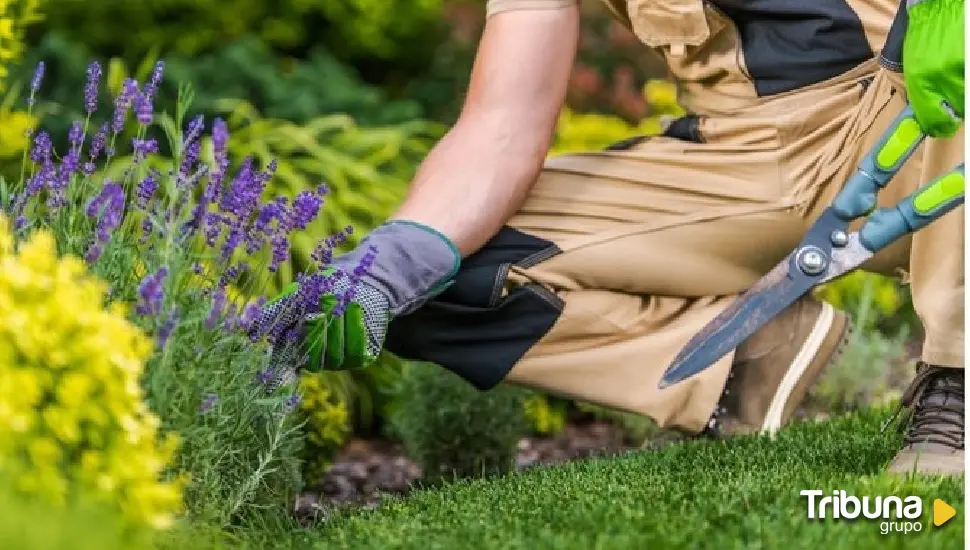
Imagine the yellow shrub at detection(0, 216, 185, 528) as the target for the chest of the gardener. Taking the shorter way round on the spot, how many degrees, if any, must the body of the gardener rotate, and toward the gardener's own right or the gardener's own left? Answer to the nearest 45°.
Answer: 0° — they already face it

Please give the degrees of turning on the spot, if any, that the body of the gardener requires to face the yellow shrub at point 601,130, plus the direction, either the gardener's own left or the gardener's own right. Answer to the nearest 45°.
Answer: approximately 135° to the gardener's own right

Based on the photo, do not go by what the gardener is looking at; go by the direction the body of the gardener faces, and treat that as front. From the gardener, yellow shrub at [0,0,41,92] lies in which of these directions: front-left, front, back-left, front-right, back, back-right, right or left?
front-right

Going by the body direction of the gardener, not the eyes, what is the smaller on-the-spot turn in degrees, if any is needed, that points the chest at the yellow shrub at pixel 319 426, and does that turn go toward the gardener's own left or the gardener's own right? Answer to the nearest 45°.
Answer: approximately 45° to the gardener's own right

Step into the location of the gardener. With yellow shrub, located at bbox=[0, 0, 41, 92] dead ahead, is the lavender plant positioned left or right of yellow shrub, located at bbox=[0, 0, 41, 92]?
left

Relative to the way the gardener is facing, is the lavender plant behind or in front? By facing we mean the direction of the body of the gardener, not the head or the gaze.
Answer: in front

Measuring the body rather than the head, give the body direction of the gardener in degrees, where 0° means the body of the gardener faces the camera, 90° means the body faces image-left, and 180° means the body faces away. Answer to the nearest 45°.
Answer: approximately 45°

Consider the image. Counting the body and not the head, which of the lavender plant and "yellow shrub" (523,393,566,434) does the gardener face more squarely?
the lavender plant

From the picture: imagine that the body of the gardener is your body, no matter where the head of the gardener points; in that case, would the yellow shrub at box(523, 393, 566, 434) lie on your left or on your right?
on your right
